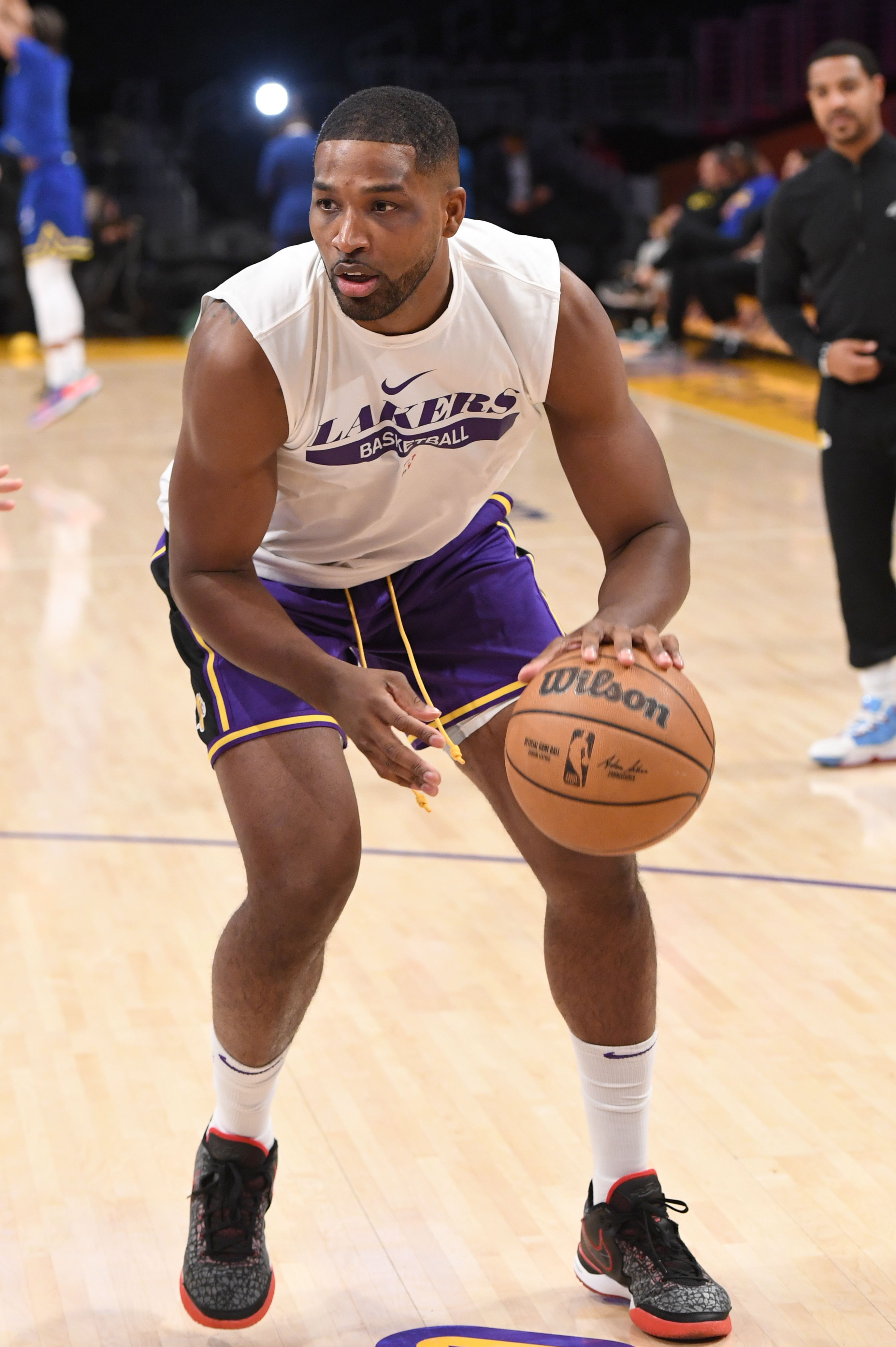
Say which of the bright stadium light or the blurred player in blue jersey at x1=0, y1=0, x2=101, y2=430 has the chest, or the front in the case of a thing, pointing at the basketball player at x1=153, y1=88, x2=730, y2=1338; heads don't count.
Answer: the bright stadium light

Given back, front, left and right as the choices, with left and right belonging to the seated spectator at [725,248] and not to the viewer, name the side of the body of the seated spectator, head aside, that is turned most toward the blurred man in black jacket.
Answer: left

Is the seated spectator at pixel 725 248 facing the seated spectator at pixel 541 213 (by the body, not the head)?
no

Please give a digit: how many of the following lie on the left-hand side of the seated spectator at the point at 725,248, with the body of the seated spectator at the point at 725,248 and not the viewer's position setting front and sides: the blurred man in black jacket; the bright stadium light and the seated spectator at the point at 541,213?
1

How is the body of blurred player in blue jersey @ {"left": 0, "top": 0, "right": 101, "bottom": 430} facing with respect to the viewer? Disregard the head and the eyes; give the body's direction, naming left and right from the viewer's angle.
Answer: facing to the left of the viewer

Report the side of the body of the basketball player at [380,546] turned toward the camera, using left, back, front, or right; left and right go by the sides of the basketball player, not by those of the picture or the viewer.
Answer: front

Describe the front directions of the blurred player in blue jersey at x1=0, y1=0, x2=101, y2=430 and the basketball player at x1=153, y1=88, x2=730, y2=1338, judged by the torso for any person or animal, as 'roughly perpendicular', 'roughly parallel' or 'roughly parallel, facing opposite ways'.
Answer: roughly perpendicular

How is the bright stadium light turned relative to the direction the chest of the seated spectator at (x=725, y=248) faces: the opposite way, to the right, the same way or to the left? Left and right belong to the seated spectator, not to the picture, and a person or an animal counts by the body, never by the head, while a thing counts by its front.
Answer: to the left

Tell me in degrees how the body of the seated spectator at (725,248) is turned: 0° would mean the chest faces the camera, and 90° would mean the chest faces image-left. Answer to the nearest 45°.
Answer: approximately 90°

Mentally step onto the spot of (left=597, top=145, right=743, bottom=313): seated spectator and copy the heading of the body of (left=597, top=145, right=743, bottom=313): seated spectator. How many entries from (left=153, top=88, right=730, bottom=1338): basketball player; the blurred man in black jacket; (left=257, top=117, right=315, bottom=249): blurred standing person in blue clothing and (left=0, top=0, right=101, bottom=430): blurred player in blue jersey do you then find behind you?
0

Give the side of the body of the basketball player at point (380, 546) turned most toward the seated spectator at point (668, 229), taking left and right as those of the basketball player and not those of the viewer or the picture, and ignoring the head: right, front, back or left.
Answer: back

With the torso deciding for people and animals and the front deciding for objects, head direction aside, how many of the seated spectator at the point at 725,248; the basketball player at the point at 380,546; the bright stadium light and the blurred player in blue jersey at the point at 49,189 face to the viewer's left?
2

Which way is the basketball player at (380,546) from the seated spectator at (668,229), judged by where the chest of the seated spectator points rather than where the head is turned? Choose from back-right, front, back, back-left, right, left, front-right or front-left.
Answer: front-left
